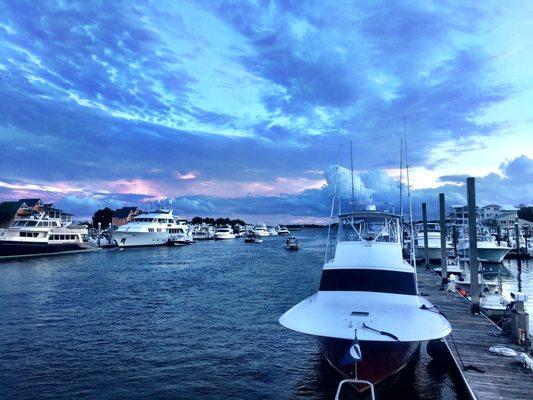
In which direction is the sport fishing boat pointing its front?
toward the camera

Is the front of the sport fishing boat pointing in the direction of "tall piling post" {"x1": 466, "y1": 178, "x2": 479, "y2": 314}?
no

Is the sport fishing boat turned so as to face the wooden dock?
no
